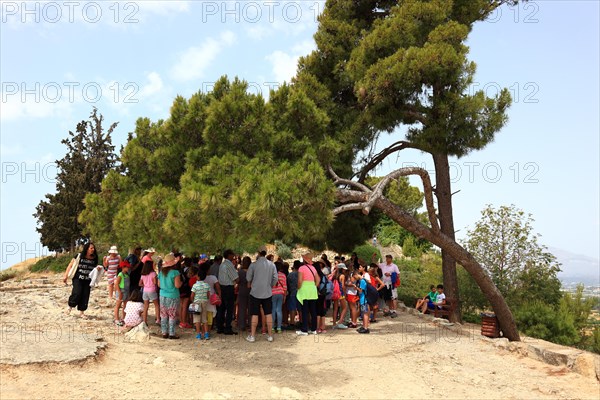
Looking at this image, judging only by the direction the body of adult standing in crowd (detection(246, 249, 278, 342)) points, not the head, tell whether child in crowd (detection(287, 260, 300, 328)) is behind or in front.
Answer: in front

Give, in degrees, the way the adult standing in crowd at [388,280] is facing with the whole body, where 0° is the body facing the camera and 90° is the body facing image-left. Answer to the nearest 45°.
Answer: approximately 0°

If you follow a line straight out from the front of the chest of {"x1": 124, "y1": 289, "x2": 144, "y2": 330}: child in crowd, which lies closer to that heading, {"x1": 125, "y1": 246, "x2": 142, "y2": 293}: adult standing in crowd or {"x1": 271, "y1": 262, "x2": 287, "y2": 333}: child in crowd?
the adult standing in crowd

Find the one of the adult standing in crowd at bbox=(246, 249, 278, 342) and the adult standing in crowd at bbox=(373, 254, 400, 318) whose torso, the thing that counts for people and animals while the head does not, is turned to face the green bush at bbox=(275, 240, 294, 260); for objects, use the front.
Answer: the adult standing in crowd at bbox=(246, 249, 278, 342)

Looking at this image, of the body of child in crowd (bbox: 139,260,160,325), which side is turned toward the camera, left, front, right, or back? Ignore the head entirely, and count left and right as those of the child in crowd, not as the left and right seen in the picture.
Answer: back

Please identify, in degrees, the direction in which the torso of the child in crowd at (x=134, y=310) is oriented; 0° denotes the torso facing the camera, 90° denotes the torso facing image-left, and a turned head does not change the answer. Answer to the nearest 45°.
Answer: approximately 180°

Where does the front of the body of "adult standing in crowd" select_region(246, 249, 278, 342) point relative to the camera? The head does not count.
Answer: away from the camera

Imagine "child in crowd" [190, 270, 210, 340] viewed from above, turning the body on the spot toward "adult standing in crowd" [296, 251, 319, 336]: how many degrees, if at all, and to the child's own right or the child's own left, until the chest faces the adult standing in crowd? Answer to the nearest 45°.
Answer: approximately 90° to the child's own right

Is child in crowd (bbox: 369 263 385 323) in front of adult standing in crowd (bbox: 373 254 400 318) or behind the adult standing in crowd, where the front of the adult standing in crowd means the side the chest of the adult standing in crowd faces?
in front

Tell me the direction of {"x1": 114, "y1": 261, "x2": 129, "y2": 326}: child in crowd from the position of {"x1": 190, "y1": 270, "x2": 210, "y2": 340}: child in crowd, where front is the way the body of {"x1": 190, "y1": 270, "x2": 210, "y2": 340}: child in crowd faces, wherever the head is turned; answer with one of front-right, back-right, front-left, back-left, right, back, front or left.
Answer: front-left

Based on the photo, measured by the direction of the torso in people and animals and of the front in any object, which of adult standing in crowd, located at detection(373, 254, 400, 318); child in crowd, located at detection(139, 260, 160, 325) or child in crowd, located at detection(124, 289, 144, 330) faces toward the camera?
the adult standing in crowd

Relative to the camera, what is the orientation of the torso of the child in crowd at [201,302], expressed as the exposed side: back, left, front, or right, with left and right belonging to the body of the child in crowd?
back
